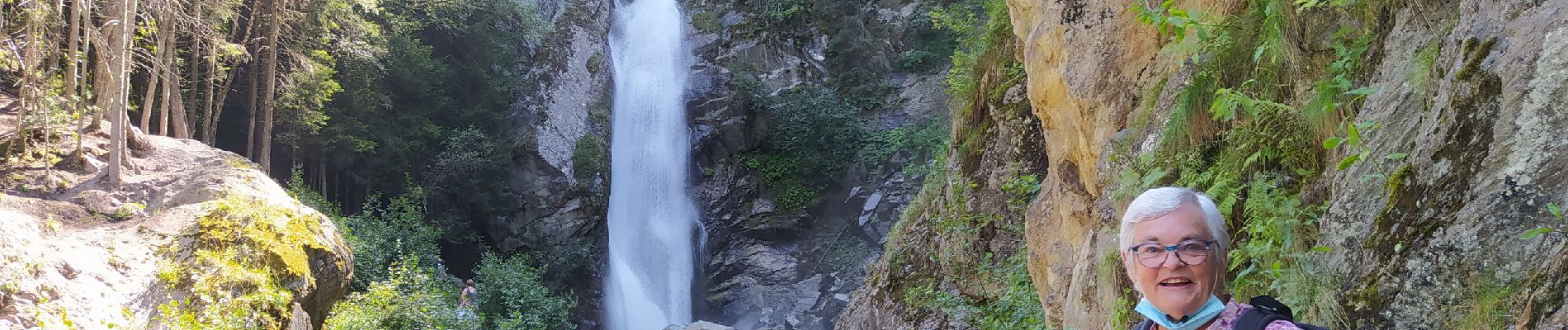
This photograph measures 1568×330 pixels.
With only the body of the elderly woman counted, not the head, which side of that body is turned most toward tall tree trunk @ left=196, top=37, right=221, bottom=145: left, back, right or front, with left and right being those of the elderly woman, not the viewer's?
right

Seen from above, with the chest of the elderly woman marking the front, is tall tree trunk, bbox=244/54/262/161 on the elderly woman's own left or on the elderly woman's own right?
on the elderly woman's own right

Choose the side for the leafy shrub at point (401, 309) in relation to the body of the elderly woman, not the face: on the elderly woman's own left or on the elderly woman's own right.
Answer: on the elderly woman's own right

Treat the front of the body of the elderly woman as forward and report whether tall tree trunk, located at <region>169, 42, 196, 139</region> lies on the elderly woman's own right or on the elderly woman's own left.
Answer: on the elderly woman's own right

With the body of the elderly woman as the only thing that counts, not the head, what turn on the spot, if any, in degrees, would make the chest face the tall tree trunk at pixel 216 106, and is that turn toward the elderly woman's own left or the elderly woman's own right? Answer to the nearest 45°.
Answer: approximately 135° to the elderly woman's own right

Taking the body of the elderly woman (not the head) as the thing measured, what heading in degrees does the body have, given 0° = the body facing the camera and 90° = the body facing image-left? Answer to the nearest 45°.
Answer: approximately 0°

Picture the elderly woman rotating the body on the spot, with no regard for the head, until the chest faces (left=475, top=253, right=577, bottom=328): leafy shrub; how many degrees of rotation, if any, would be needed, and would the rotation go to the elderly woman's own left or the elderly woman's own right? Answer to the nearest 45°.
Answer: approximately 135° to the elderly woman's own right

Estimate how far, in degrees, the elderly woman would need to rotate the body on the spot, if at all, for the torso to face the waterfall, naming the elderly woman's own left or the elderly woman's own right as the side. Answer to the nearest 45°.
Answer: approximately 135° to the elderly woman's own right
